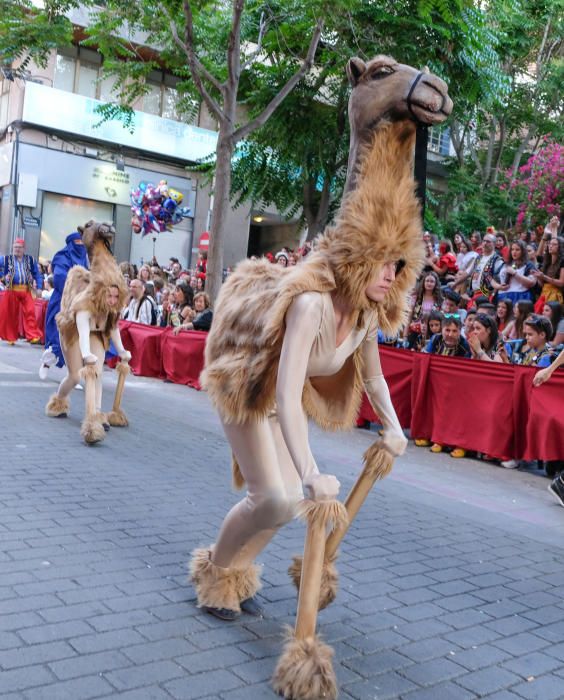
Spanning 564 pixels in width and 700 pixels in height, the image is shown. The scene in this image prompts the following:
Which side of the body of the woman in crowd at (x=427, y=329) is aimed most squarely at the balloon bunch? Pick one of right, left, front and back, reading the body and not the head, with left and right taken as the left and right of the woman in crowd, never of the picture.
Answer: right

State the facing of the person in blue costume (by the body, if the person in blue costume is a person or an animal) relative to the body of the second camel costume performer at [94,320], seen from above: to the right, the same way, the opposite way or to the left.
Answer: the same way

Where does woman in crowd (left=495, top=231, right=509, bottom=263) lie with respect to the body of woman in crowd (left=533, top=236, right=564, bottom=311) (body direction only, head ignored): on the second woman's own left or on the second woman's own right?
on the second woman's own right

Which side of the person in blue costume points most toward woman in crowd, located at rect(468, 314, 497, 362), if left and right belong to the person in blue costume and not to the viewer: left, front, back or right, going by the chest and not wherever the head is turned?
front

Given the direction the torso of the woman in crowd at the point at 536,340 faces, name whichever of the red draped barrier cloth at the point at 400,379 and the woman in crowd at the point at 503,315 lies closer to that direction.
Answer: the red draped barrier cloth

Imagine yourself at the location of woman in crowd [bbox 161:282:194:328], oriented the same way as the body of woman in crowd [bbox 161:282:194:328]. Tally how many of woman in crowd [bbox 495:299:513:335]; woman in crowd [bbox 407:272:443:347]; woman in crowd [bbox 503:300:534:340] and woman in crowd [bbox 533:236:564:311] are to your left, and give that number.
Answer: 4

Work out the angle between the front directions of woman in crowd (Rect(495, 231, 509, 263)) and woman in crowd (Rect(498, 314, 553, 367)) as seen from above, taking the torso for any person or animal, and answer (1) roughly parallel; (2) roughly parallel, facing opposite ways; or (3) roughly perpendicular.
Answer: roughly parallel

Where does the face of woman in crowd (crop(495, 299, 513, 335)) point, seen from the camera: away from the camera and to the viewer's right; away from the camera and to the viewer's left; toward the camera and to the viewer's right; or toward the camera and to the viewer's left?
toward the camera and to the viewer's left

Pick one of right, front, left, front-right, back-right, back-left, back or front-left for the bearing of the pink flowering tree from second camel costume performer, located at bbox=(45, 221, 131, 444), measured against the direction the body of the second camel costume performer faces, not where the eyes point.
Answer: left

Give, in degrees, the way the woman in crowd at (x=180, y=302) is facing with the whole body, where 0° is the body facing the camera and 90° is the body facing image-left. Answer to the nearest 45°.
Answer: approximately 45°

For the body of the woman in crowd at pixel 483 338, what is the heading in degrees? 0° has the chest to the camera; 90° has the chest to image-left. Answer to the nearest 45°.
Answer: approximately 45°

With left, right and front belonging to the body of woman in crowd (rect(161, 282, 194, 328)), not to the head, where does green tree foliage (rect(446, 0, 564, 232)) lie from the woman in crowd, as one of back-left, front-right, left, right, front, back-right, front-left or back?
back

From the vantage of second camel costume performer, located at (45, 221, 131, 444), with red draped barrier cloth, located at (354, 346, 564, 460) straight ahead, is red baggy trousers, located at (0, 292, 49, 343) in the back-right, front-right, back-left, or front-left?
back-left

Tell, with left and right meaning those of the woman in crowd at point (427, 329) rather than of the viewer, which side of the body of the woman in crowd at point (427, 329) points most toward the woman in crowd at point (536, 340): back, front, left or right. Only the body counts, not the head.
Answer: left

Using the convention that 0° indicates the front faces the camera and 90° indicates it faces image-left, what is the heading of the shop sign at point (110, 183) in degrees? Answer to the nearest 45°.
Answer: approximately 315°

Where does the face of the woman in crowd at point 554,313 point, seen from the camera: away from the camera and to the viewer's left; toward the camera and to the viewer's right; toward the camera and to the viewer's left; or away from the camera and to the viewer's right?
toward the camera and to the viewer's left

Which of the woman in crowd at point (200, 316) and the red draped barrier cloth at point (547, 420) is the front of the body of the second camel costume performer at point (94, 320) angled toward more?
the red draped barrier cloth

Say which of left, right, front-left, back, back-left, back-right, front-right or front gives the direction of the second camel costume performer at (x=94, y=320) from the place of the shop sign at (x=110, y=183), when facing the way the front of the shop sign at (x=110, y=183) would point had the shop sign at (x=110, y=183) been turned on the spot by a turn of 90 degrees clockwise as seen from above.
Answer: front-left

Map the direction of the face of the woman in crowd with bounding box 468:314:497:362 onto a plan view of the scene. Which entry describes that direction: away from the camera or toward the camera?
toward the camera

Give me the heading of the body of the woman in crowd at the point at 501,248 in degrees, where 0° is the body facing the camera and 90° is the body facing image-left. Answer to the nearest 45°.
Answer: approximately 45°
